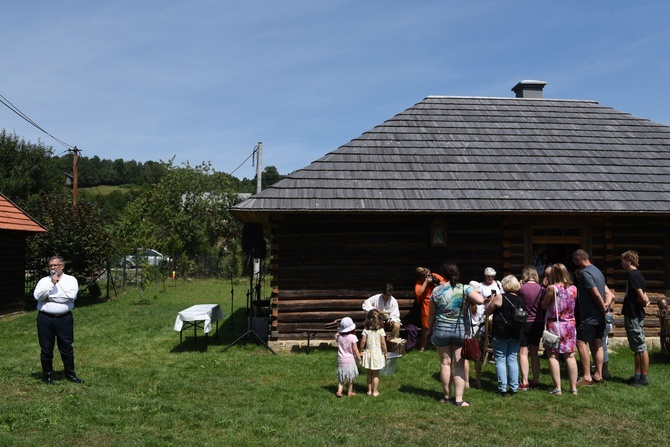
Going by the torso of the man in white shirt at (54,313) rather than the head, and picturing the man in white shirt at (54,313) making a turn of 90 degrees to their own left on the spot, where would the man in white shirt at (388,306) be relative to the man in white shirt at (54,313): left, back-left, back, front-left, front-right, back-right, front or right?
front

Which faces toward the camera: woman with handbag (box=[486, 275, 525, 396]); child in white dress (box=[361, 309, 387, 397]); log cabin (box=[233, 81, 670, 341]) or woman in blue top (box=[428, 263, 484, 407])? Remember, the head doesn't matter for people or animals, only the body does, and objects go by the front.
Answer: the log cabin

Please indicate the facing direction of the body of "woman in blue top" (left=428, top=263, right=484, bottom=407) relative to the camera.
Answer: away from the camera

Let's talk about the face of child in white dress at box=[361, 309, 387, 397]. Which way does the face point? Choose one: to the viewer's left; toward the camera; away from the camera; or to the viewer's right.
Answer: away from the camera

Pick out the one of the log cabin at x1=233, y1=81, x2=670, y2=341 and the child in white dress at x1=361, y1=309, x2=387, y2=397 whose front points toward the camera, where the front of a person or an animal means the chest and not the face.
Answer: the log cabin

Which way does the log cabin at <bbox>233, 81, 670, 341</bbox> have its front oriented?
toward the camera

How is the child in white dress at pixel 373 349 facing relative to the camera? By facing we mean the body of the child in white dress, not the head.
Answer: away from the camera

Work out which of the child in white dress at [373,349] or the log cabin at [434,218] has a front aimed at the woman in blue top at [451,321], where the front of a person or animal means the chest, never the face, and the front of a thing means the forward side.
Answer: the log cabin

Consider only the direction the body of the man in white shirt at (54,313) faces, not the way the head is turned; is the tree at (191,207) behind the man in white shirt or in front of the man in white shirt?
behind

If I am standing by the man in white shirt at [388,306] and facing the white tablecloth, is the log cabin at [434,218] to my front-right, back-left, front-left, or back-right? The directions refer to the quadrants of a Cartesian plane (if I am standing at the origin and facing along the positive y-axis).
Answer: back-right

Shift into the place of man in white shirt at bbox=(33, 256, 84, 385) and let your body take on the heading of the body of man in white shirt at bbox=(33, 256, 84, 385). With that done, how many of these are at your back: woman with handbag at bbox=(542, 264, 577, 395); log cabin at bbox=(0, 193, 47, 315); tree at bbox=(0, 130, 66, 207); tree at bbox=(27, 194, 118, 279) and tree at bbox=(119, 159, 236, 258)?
4

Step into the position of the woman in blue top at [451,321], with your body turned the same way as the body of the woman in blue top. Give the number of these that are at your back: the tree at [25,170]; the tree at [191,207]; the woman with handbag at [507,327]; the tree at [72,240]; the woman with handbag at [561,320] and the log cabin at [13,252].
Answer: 0

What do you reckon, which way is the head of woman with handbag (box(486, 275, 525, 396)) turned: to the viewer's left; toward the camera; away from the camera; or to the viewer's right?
away from the camera

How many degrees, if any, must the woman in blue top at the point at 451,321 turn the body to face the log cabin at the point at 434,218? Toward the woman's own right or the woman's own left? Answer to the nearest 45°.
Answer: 0° — they already face it

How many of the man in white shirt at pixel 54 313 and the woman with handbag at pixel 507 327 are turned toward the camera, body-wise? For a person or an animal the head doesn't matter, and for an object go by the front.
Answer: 1

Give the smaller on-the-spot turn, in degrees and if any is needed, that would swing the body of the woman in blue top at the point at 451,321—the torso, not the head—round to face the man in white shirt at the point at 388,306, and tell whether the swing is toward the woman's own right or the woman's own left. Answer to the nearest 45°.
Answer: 0° — they already face them

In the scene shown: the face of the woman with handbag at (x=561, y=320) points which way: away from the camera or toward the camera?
away from the camera

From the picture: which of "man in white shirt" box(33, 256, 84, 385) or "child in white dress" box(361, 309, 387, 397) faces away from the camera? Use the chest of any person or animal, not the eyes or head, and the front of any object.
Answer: the child in white dress

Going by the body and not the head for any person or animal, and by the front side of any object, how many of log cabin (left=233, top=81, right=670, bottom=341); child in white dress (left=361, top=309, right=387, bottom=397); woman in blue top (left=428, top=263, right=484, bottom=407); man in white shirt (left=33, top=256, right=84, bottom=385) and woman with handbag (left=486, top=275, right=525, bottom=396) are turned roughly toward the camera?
2

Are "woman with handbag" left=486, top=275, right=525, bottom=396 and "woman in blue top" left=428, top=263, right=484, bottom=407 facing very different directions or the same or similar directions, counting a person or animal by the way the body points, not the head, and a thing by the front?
same or similar directions

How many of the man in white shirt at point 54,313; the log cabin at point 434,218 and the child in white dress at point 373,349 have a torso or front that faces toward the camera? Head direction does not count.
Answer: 2
